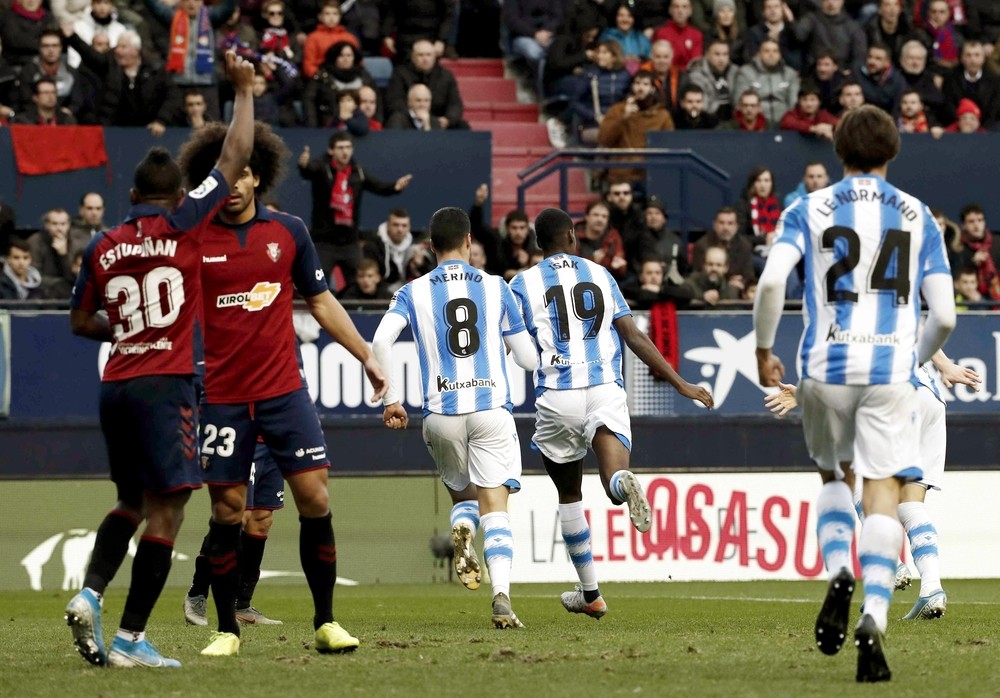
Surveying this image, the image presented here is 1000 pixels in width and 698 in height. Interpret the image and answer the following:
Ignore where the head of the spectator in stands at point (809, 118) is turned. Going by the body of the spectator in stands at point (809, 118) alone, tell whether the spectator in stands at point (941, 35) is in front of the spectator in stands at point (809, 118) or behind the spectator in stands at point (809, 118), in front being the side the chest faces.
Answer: behind

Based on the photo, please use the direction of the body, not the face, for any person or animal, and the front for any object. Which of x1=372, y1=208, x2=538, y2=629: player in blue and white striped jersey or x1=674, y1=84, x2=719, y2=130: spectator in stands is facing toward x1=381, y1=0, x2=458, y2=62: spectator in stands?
the player in blue and white striped jersey

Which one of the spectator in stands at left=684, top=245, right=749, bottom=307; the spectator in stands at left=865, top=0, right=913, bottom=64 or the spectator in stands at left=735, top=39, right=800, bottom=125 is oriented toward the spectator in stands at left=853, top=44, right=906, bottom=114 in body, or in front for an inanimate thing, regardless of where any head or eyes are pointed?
the spectator in stands at left=865, top=0, right=913, bottom=64

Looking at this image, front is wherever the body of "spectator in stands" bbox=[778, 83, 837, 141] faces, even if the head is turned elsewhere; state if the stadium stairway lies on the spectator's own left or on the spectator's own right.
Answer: on the spectator's own right

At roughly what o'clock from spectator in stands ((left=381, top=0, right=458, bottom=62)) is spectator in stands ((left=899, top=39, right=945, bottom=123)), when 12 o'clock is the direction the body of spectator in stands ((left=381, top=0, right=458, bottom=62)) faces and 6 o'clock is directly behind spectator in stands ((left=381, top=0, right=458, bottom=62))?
spectator in stands ((left=899, top=39, right=945, bottom=123)) is roughly at 9 o'clock from spectator in stands ((left=381, top=0, right=458, bottom=62)).

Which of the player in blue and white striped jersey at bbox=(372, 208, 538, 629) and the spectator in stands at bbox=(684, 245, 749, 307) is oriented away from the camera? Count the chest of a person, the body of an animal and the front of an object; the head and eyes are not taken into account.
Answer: the player in blue and white striped jersey

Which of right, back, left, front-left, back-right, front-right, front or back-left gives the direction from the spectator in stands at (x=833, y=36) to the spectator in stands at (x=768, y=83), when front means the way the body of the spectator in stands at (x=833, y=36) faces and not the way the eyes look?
front-right

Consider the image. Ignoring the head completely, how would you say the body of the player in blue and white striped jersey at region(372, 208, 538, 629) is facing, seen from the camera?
away from the camera
